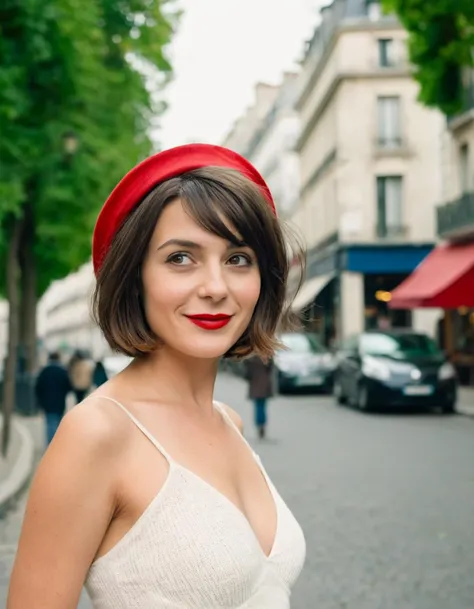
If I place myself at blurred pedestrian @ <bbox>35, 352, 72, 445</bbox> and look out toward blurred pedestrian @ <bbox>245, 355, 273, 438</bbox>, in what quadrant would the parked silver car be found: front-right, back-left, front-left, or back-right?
front-left

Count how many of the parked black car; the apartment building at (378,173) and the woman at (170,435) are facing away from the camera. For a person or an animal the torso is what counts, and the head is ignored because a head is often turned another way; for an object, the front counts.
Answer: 0

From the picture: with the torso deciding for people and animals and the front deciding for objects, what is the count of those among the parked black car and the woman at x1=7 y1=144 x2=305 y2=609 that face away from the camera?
0

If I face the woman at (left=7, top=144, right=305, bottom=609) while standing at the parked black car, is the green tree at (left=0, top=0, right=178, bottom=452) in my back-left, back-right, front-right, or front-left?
front-right

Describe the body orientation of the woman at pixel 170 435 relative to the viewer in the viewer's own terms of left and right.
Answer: facing the viewer and to the right of the viewer

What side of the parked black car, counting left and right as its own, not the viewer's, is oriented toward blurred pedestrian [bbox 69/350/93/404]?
right

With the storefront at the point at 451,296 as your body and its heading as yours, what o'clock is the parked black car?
The parked black car is roughly at 11 o'clock from the storefront.

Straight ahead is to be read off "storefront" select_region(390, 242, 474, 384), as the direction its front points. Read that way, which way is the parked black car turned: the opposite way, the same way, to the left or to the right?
to the left

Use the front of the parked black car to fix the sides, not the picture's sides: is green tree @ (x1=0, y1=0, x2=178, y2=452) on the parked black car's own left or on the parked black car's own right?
on the parked black car's own right

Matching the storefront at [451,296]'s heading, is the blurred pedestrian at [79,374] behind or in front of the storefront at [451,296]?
in front

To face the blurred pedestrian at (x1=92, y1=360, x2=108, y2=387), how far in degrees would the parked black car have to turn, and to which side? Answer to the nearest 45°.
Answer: approximately 90° to its right

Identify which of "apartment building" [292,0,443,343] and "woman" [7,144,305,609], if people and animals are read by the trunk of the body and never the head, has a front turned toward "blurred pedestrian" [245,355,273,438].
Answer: the apartment building

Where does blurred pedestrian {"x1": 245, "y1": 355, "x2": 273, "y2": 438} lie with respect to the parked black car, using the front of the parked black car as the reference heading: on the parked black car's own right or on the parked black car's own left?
on the parked black car's own right
